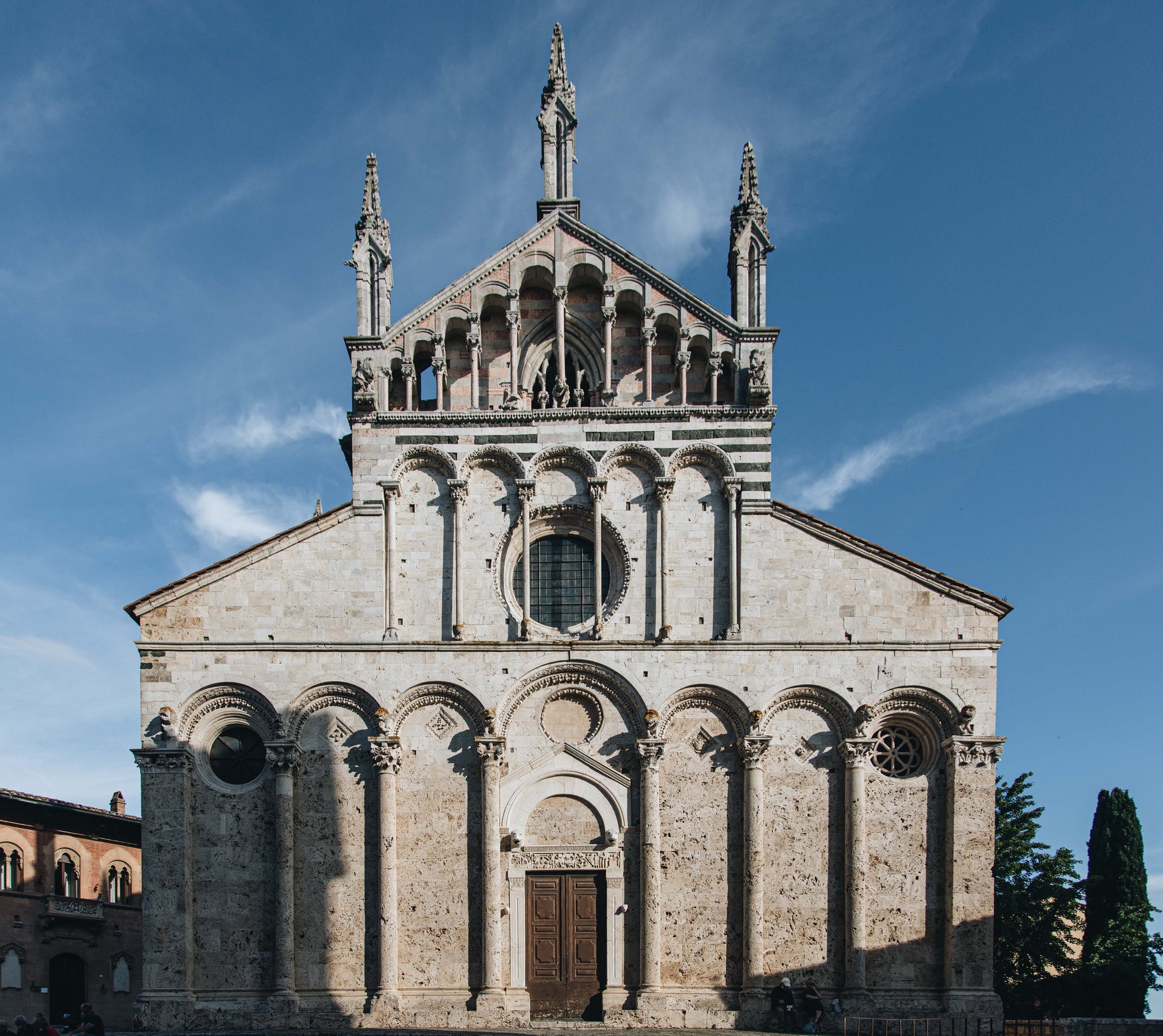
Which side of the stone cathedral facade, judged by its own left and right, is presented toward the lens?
front
